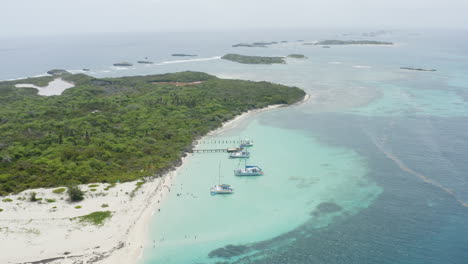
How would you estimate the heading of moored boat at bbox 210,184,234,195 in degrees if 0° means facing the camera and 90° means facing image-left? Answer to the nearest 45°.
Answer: approximately 90°

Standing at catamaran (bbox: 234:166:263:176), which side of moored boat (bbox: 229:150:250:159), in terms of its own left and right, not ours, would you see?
left

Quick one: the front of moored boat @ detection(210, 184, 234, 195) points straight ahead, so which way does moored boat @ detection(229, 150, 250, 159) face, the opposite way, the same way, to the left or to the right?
the same way

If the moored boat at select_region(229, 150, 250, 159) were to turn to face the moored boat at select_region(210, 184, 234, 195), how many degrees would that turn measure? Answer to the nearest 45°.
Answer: approximately 90° to its left

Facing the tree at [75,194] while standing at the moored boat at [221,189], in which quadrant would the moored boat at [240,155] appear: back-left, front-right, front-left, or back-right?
back-right

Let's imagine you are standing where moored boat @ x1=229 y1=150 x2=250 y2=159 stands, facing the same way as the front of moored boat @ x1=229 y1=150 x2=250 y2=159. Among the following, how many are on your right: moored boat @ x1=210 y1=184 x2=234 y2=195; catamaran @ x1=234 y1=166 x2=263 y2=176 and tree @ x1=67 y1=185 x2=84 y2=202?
0

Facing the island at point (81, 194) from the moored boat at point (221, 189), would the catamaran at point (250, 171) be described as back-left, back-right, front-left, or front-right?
back-right

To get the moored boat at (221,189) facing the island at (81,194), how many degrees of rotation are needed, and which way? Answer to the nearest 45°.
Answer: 0° — it already faces it

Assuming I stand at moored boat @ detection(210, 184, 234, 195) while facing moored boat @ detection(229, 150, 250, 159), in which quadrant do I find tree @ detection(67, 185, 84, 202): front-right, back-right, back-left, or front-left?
back-left

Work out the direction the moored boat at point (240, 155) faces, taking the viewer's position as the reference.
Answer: facing to the left of the viewer
